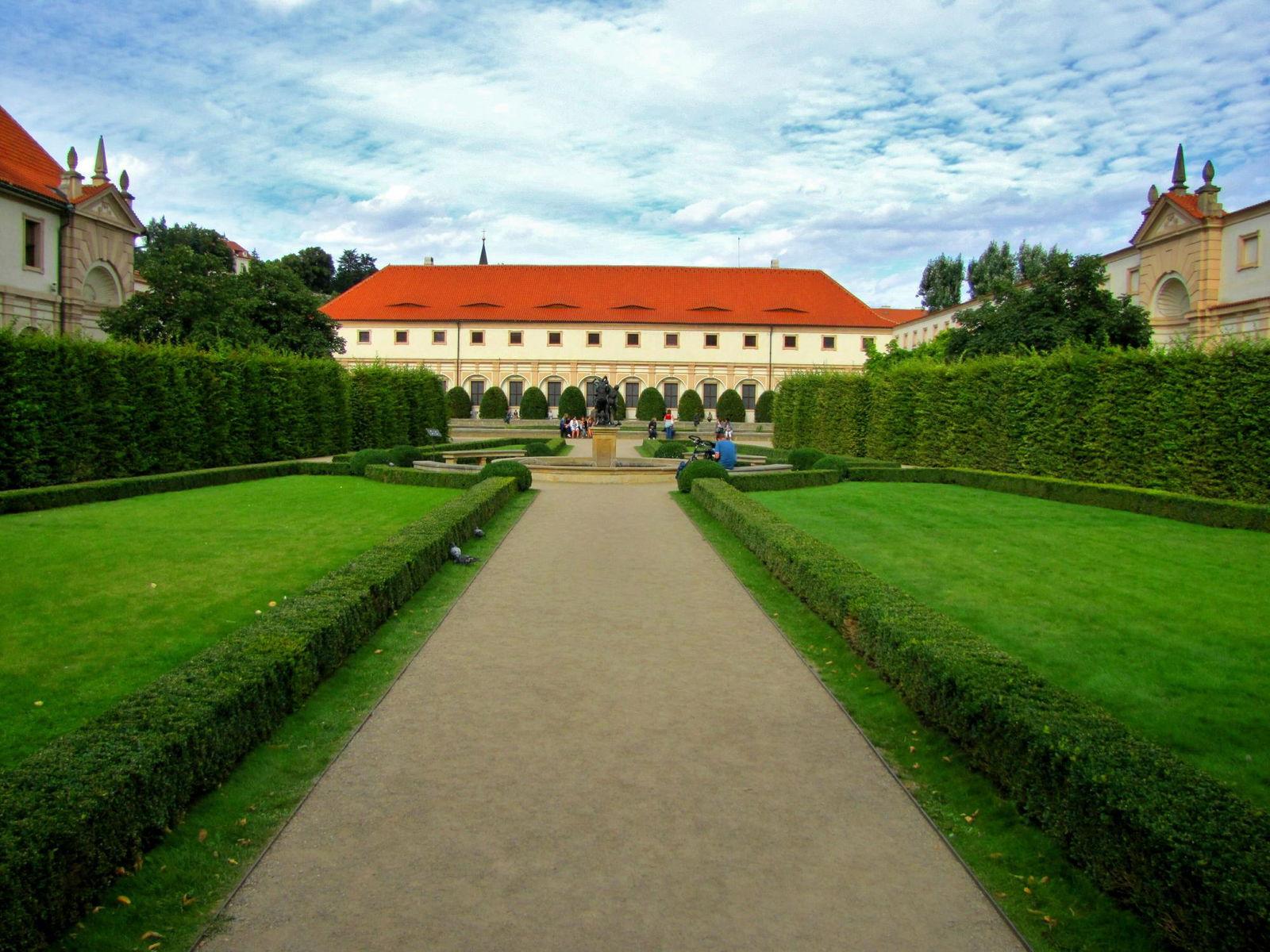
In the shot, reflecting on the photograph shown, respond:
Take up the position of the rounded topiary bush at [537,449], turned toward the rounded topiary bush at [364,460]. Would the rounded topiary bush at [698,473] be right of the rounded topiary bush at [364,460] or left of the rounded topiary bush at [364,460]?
left

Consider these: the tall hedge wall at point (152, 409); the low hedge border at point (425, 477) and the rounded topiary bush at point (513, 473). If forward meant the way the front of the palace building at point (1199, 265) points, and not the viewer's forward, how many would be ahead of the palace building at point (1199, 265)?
3

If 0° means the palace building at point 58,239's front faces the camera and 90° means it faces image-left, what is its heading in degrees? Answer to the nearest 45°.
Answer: approximately 315°

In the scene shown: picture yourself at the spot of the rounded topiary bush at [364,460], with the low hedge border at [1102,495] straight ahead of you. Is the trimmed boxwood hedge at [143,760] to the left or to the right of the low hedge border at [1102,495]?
right

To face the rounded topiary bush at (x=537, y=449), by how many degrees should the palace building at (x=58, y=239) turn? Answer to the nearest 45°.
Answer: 0° — it already faces it

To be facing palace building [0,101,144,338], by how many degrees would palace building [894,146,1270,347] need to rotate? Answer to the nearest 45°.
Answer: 0° — it already faces it

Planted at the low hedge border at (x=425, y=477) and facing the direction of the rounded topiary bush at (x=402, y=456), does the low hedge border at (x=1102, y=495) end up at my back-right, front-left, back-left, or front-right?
back-right

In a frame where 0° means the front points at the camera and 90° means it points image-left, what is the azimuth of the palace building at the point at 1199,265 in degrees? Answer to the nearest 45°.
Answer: approximately 45°

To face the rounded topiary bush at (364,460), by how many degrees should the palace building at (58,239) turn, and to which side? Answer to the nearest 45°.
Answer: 0° — it already faces it

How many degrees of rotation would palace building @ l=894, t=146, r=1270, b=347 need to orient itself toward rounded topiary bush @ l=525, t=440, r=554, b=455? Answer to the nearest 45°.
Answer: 0° — it already faces it

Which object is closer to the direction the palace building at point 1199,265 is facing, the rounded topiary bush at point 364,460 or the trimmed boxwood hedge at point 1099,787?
the rounded topiary bush

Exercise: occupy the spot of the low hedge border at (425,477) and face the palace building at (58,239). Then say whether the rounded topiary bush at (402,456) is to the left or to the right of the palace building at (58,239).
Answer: right

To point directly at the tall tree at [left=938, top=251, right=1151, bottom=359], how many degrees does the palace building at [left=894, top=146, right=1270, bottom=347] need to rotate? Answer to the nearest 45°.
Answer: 0° — it already faces it
